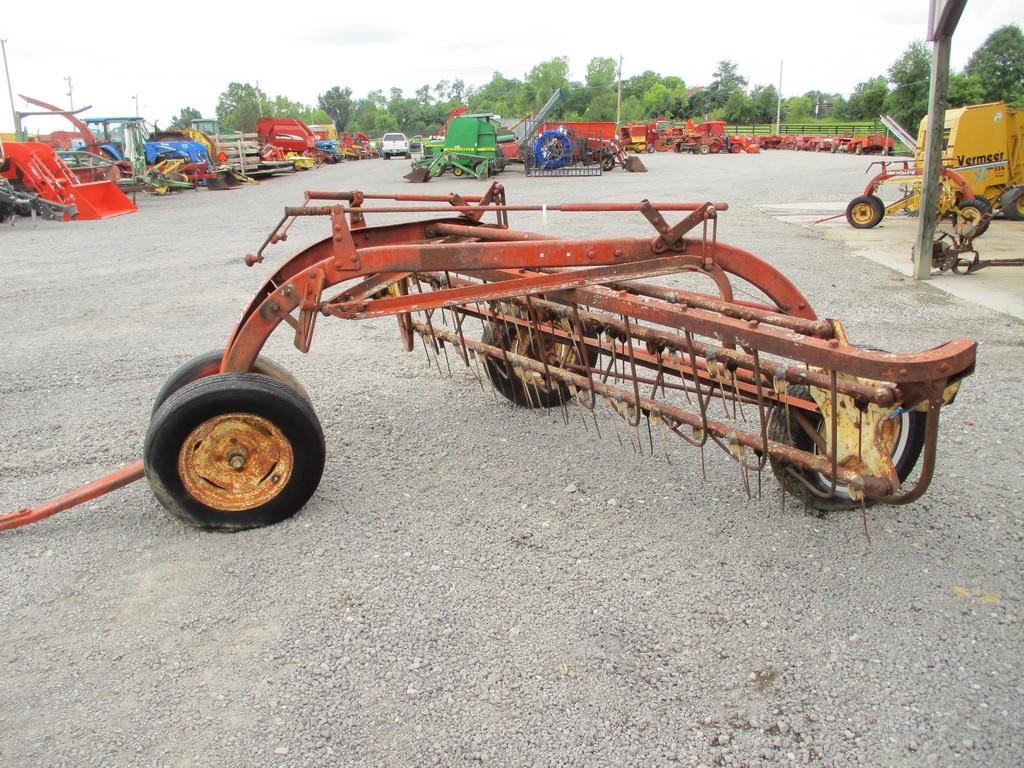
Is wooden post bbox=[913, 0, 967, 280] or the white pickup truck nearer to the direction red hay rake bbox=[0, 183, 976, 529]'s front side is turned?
the white pickup truck

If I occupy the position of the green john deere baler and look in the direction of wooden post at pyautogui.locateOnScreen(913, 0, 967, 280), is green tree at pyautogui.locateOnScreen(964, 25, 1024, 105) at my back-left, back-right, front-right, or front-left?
back-left

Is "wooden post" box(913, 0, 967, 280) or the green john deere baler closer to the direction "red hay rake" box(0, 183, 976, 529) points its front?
the green john deere baler

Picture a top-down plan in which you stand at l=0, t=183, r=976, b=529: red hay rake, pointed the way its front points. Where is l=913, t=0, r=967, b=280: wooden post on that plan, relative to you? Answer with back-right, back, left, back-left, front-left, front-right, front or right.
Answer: back-right

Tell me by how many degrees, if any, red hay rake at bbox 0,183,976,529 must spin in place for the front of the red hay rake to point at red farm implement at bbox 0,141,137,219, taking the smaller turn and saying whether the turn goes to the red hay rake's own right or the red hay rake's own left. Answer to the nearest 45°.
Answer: approximately 45° to the red hay rake's own right

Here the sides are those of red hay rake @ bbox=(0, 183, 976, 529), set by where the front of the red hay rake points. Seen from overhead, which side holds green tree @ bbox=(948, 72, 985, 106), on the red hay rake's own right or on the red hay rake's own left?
on the red hay rake's own right

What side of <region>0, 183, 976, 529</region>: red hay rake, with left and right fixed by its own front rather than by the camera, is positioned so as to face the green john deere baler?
right

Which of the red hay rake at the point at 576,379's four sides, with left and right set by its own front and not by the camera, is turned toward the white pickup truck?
right

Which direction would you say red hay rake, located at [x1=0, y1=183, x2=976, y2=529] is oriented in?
to the viewer's left
